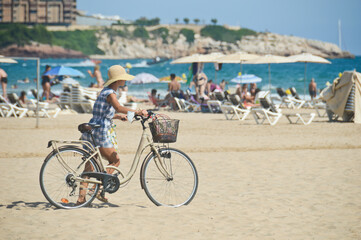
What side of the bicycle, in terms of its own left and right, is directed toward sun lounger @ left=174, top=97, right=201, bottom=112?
left

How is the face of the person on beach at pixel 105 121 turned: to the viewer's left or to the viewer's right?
to the viewer's right

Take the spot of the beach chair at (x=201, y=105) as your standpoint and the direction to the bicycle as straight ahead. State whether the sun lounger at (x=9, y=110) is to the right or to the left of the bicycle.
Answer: right

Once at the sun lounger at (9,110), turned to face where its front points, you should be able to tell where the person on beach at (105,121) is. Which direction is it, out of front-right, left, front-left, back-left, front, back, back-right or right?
right

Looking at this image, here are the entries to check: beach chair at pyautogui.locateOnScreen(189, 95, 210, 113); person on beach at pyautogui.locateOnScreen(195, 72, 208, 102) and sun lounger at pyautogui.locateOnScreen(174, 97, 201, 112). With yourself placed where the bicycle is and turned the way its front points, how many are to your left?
3

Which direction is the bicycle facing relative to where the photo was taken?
to the viewer's right

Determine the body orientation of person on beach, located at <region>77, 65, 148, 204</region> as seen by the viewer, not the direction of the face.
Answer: to the viewer's right

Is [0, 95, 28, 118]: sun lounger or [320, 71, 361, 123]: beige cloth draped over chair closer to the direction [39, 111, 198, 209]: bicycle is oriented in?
the beige cloth draped over chair
